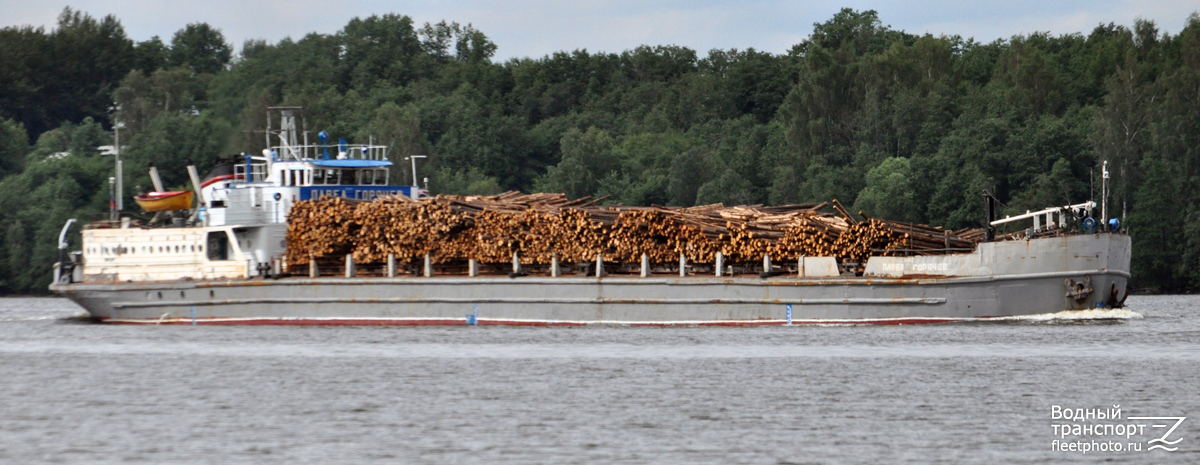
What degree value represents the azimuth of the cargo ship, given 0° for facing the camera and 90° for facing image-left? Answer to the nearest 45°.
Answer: approximately 270°
